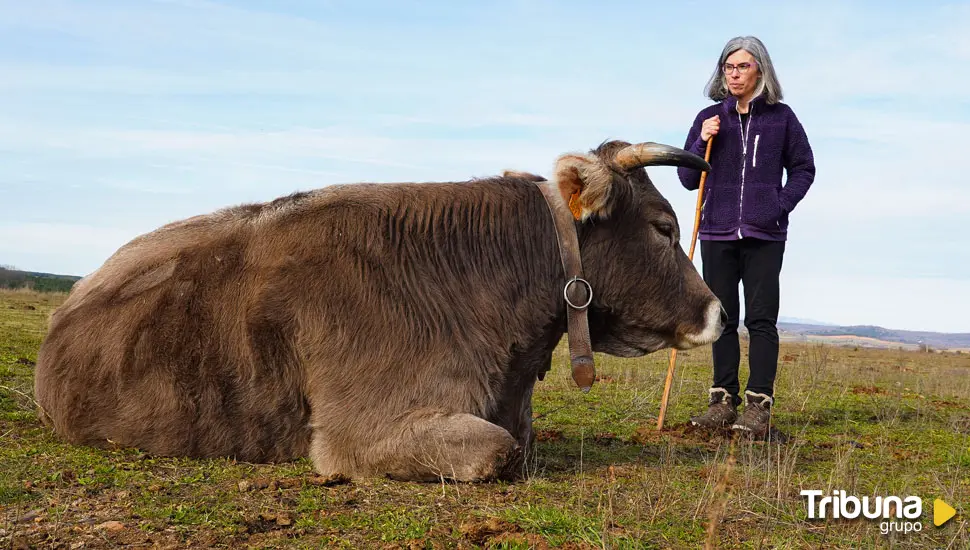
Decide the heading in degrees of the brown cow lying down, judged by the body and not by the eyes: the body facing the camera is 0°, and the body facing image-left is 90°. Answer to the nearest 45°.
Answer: approximately 270°

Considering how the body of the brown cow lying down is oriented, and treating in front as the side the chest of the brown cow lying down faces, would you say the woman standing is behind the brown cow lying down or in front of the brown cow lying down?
in front
